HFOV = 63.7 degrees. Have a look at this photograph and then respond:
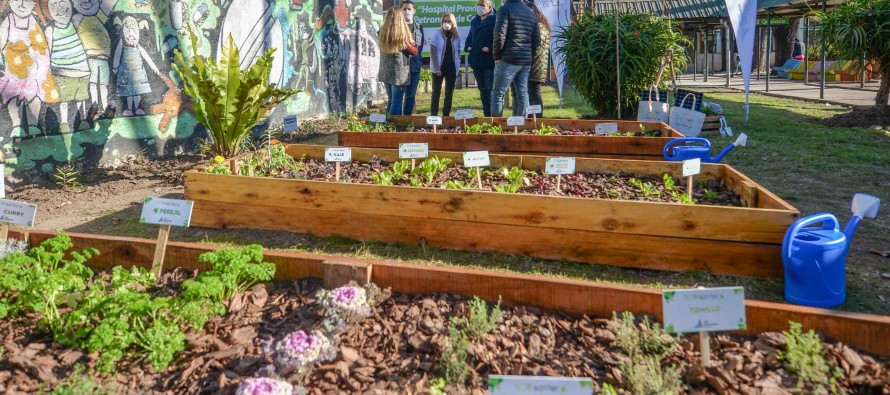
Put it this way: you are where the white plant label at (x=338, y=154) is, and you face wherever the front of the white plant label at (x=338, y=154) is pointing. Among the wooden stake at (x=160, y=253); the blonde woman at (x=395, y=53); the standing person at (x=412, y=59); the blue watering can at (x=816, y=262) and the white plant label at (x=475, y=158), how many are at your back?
2

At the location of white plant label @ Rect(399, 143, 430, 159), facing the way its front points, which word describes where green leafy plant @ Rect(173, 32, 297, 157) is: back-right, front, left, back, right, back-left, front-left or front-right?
back-right

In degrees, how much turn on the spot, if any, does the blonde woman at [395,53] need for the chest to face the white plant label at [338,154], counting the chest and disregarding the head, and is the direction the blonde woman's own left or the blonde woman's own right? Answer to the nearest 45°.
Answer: approximately 135° to the blonde woman's own right

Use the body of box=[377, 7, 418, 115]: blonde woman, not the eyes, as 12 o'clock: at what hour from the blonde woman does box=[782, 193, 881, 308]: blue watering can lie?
The blue watering can is roughly at 4 o'clock from the blonde woman.

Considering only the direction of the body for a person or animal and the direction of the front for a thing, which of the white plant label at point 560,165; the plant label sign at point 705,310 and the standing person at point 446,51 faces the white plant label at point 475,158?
the standing person

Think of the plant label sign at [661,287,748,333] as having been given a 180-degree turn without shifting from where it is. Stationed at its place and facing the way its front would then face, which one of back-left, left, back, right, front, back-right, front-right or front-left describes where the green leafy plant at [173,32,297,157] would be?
front-left

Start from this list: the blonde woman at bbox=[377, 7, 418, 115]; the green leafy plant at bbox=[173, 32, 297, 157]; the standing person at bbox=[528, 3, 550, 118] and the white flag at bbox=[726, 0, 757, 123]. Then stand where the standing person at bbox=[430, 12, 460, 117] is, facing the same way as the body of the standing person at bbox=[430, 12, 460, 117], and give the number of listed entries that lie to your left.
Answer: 2

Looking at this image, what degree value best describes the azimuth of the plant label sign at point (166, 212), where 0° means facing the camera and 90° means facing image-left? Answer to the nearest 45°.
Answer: approximately 0°

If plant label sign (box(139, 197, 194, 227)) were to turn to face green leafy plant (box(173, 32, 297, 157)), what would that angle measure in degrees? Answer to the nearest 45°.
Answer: approximately 180°

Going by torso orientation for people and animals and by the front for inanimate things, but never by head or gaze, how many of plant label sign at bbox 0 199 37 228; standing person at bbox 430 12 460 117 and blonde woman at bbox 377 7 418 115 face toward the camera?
2
